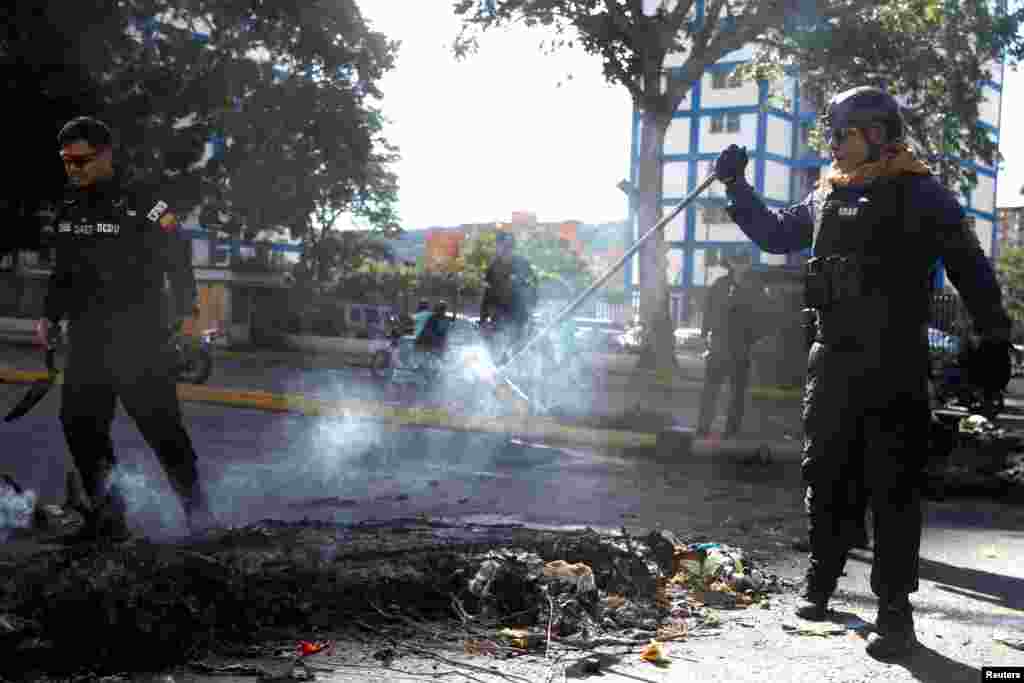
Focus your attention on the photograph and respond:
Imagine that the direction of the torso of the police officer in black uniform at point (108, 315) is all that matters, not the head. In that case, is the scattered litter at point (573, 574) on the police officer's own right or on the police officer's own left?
on the police officer's own left

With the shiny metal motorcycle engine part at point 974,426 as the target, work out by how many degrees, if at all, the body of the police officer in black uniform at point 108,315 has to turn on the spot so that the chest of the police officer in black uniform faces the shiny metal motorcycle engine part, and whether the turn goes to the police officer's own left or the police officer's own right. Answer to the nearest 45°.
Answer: approximately 135° to the police officer's own left

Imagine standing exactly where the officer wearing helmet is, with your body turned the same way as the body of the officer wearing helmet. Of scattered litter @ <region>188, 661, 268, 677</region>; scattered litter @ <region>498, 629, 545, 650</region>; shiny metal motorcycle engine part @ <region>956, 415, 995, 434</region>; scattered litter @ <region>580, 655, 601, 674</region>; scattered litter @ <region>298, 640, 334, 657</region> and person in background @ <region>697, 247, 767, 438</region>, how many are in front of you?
4

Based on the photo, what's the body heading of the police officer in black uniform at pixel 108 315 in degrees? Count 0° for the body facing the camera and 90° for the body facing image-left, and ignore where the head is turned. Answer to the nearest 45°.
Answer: approximately 45°

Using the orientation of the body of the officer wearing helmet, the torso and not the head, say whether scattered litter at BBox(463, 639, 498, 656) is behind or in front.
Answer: in front

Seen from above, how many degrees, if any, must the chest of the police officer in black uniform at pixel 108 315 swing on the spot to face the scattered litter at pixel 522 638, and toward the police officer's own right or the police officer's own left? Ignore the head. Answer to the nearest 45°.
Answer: approximately 90° to the police officer's own left

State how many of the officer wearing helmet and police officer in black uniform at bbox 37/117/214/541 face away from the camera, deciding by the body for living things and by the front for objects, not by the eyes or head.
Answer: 0

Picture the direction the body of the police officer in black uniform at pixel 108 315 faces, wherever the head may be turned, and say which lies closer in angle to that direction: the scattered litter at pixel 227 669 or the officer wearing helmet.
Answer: the scattered litter

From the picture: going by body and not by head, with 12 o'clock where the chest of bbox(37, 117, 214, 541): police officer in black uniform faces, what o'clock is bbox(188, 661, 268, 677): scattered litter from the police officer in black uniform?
The scattered litter is roughly at 10 o'clock from the police officer in black uniform.

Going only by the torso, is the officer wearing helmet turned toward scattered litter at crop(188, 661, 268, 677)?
yes

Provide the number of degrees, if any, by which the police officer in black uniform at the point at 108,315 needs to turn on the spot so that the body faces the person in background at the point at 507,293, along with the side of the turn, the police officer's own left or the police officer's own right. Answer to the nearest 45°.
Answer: approximately 180°

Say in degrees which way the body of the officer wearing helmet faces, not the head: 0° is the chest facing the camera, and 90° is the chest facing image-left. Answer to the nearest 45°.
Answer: approximately 45°

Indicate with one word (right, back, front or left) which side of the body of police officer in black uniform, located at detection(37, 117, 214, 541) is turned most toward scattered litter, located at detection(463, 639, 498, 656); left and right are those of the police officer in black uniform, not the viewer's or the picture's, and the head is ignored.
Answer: left

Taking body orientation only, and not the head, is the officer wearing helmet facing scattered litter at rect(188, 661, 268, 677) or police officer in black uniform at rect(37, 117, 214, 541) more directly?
the scattered litter
